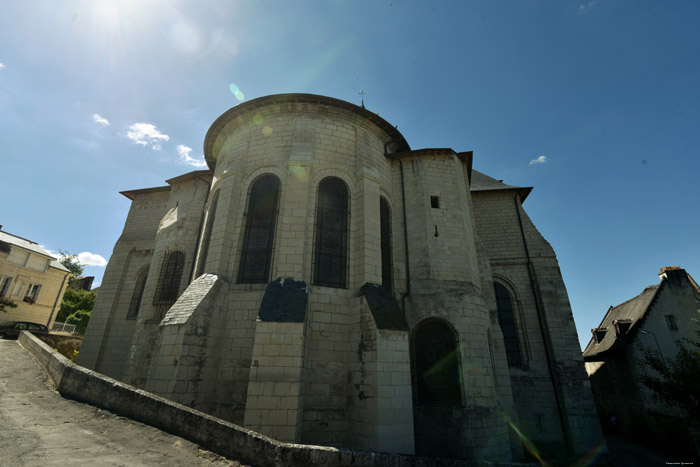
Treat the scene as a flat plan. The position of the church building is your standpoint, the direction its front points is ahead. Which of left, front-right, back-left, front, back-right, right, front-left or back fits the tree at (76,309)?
front-left

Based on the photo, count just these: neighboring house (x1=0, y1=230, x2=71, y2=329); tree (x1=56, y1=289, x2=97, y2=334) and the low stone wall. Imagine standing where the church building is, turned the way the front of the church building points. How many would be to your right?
0

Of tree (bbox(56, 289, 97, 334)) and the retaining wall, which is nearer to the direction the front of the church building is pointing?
the tree

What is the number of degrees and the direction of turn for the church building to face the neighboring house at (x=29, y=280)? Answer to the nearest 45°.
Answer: approximately 45° to its left

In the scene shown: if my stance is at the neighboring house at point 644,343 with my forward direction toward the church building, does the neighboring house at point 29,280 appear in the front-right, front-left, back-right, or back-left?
front-right

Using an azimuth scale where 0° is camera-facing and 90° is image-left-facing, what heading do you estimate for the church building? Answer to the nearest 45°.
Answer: approximately 180°

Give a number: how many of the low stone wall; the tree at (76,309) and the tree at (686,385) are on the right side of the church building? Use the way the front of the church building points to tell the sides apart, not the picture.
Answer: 1

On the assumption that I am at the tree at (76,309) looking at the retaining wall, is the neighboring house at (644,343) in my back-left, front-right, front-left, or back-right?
front-left

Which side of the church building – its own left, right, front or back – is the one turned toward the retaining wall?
back

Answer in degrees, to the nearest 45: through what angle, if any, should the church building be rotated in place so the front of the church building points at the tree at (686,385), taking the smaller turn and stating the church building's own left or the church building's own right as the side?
approximately 90° to the church building's own right

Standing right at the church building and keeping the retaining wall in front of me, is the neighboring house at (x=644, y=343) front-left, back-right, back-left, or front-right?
back-left

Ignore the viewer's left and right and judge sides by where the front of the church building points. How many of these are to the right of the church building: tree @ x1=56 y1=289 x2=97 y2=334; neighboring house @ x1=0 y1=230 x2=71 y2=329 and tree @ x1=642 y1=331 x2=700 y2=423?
1

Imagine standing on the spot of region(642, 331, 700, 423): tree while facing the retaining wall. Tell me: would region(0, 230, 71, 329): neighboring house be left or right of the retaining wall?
right
